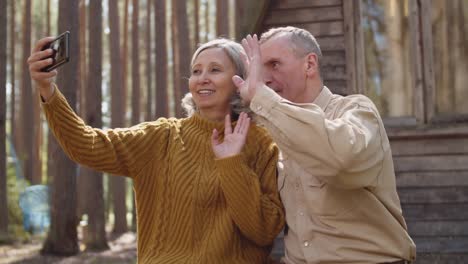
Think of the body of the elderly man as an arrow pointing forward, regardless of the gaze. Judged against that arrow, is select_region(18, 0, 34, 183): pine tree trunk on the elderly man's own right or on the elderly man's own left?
on the elderly man's own right

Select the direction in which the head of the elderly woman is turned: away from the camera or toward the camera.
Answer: toward the camera

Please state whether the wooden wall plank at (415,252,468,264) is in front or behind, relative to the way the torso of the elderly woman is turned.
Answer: behind

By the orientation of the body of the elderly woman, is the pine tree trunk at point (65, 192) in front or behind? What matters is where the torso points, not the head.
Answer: behind

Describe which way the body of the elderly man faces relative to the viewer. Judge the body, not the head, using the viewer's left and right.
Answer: facing the viewer and to the left of the viewer

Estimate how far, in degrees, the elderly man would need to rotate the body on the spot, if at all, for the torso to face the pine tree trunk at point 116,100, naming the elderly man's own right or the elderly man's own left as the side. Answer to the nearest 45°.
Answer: approximately 135° to the elderly man's own right

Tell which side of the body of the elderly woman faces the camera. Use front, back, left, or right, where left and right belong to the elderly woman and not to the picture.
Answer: front

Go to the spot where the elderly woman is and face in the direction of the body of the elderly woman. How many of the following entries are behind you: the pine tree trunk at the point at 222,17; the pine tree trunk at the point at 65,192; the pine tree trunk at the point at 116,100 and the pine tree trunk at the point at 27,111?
4

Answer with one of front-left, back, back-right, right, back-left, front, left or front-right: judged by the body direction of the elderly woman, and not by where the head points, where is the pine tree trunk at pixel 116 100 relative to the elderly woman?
back
